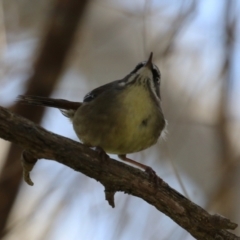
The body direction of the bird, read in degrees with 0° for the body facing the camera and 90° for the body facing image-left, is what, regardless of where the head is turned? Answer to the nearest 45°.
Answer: approximately 315°
